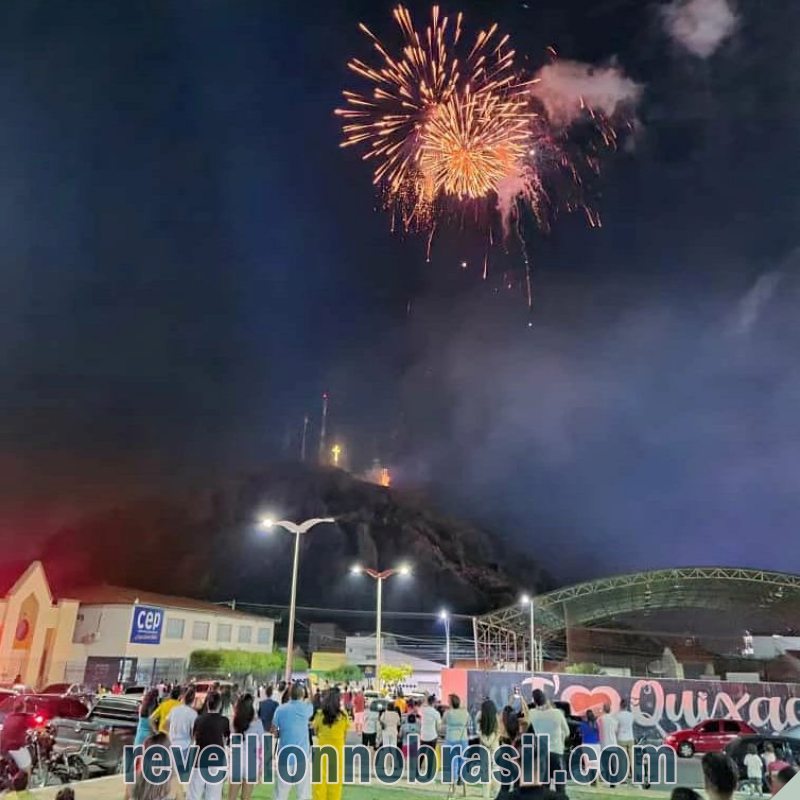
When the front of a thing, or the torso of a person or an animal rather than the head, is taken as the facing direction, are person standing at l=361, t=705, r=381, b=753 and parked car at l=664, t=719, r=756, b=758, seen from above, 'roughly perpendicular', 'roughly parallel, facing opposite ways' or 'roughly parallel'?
roughly perpendicular

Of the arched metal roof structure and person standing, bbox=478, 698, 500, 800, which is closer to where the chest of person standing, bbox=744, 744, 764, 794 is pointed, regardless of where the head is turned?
the arched metal roof structure

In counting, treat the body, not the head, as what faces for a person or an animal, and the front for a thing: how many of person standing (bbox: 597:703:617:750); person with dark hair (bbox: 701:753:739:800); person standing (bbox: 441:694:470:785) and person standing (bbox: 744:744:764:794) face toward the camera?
0

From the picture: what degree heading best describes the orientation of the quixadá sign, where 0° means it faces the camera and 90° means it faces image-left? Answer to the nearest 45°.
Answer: approximately 0°

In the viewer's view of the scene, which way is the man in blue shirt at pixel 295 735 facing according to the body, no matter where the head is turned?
away from the camera

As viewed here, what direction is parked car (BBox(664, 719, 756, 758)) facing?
to the viewer's left

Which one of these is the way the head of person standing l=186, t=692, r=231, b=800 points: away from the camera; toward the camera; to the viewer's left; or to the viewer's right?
away from the camera

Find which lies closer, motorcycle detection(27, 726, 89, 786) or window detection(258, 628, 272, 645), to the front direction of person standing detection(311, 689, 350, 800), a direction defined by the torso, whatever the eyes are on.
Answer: the window

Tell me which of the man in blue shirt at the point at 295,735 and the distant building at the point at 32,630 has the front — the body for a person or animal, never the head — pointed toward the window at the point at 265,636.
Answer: the man in blue shirt

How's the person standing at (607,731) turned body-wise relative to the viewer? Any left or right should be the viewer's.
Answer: facing away from the viewer

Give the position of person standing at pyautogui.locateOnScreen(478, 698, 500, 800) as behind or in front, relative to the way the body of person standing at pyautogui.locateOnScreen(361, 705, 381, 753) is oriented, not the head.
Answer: behind

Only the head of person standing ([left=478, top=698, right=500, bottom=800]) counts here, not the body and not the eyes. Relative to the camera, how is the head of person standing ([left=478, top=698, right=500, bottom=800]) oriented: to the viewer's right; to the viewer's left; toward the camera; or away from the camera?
away from the camera

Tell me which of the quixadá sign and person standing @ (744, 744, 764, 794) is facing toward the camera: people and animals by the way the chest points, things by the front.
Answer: the quixadá sign

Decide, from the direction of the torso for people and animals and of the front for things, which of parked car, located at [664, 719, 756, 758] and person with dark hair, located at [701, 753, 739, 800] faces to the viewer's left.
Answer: the parked car

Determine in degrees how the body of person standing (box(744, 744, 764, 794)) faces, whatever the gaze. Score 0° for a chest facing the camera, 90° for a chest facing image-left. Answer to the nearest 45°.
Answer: approximately 180°

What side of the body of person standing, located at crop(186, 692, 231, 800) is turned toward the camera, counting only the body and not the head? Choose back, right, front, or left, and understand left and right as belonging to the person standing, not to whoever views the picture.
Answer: back

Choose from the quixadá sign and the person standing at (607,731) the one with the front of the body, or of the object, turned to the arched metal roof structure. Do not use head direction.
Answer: the person standing

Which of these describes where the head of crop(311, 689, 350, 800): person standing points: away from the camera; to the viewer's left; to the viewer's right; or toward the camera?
away from the camera

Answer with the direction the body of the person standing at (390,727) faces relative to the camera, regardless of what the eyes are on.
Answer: away from the camera
